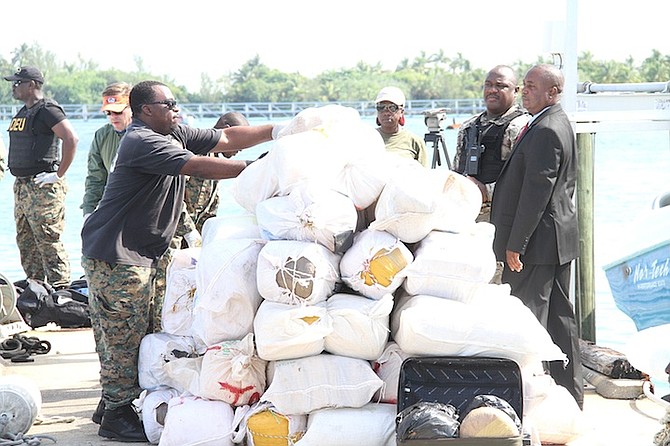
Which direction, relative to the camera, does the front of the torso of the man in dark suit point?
to the viewer's left

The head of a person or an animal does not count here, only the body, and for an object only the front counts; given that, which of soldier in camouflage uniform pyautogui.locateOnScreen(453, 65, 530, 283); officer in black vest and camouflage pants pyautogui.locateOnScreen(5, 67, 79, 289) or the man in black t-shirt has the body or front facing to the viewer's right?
the man in black t-shirt

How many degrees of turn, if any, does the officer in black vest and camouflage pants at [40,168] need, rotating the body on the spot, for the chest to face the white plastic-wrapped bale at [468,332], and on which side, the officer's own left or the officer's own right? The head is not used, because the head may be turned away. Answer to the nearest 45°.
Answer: approximately 45° to the officer's own left

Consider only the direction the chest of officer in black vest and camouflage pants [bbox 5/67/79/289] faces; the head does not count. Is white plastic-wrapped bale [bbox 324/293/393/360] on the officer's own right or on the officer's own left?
on the officer's own left

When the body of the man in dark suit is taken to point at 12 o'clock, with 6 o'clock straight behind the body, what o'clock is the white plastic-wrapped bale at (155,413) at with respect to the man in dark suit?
The white plastic-wrapped bale is roughly at 11 o'clock from the man in dark suit.

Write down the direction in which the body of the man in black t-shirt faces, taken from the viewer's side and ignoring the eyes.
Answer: to the viewer's right

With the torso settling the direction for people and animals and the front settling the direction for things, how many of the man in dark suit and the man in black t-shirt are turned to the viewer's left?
1

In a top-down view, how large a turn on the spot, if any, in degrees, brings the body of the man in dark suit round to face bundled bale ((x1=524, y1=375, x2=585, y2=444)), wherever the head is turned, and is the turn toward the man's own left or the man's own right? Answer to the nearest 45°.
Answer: approximately 90° to the man's own left

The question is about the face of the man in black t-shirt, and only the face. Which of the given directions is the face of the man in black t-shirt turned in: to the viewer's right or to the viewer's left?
to the viewer's right
